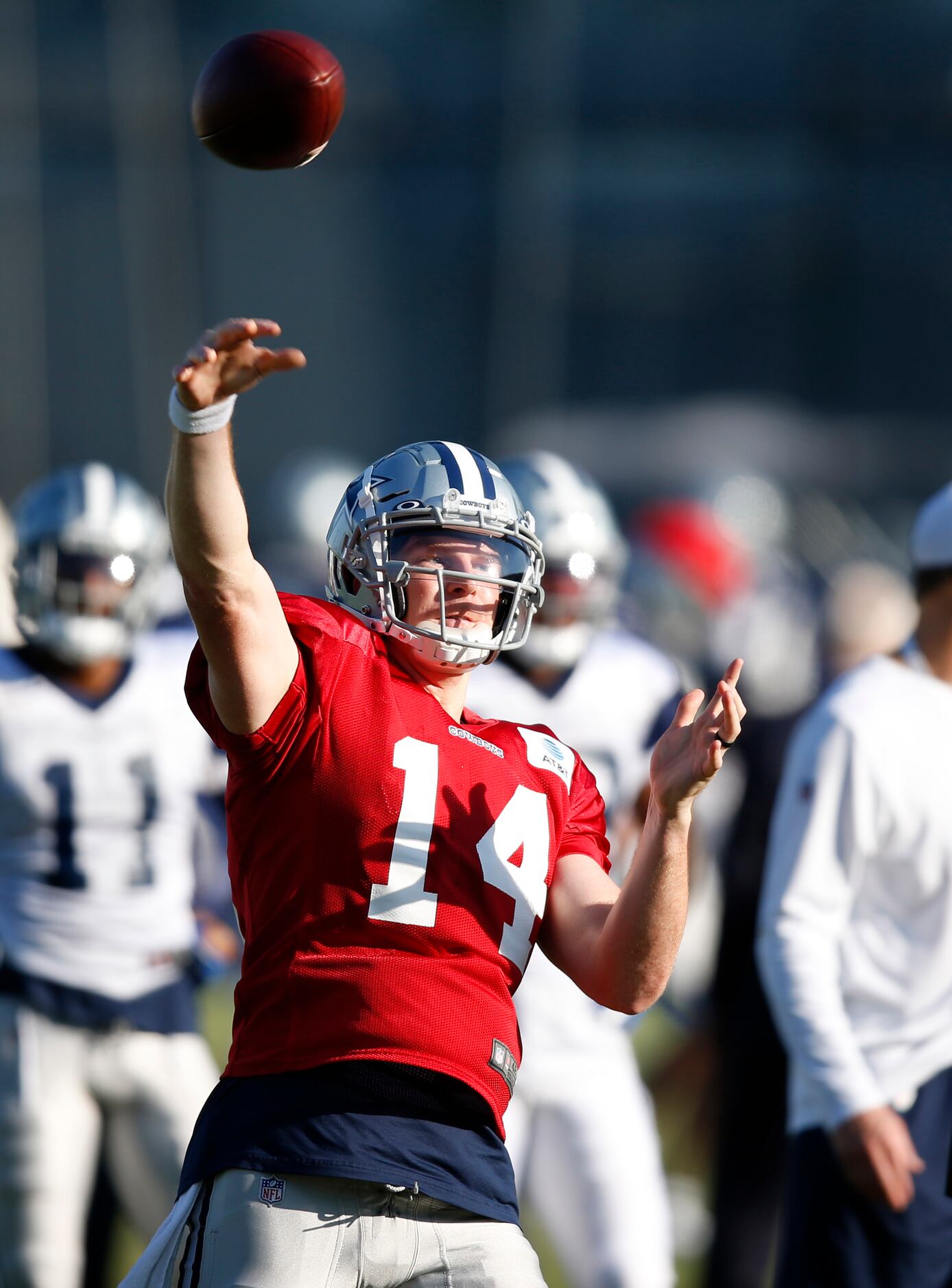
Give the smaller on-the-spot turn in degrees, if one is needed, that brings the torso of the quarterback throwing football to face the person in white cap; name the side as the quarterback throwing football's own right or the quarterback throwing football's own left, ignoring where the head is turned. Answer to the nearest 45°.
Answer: approximately 90° to the quarterback throwing football's own left

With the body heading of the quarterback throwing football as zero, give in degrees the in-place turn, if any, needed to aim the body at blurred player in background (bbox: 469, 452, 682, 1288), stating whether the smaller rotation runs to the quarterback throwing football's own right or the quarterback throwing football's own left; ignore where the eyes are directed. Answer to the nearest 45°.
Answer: approximately 135° to the quarterback throwing football's own left

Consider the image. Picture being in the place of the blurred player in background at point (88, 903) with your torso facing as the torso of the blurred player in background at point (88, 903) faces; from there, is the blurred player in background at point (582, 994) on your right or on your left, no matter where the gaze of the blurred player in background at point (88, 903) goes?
on your left

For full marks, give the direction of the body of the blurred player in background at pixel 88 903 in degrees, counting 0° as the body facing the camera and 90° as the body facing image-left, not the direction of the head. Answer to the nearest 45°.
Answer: approximately 0°

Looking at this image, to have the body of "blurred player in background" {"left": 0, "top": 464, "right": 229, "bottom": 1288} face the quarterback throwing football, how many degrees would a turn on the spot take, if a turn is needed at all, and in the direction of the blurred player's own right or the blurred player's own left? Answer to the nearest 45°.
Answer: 0° — they already face them
